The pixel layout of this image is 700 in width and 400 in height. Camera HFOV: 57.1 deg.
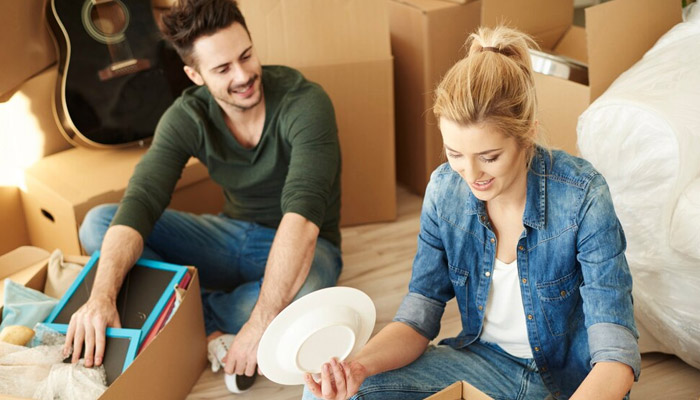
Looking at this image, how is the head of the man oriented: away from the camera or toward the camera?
toward the camera

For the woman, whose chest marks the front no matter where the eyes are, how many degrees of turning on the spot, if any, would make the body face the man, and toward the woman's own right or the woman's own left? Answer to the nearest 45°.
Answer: approximately 90° to the woman's own right

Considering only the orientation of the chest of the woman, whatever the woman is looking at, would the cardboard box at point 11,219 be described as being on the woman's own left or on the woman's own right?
on the woman's own right

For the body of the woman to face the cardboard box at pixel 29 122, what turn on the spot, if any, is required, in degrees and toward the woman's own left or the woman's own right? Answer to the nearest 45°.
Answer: approximately 90° to the woman's own right

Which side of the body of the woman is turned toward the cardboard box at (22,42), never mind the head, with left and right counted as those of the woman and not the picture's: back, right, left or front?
right

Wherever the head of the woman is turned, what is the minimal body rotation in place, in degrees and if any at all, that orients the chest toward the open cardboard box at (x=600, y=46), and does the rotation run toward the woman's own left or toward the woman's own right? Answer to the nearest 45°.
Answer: approximately 135° to the woman's own right

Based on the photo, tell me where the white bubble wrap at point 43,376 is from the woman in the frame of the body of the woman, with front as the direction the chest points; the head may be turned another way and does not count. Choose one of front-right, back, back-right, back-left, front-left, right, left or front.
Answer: front-right

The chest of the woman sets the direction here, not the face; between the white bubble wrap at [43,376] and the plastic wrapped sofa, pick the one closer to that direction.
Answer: the white bubble wrap

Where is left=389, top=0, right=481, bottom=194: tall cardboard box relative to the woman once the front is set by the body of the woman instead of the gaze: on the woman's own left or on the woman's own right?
on the woman's own right

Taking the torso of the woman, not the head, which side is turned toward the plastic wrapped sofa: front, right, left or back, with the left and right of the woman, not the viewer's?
back

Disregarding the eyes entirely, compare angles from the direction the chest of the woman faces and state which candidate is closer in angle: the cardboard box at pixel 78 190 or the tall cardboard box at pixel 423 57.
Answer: the cardboard box

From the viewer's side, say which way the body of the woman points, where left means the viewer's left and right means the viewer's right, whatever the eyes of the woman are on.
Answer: facing the viewer and to the left of the viewer

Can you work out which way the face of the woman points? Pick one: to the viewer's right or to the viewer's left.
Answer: to the viewer's left
